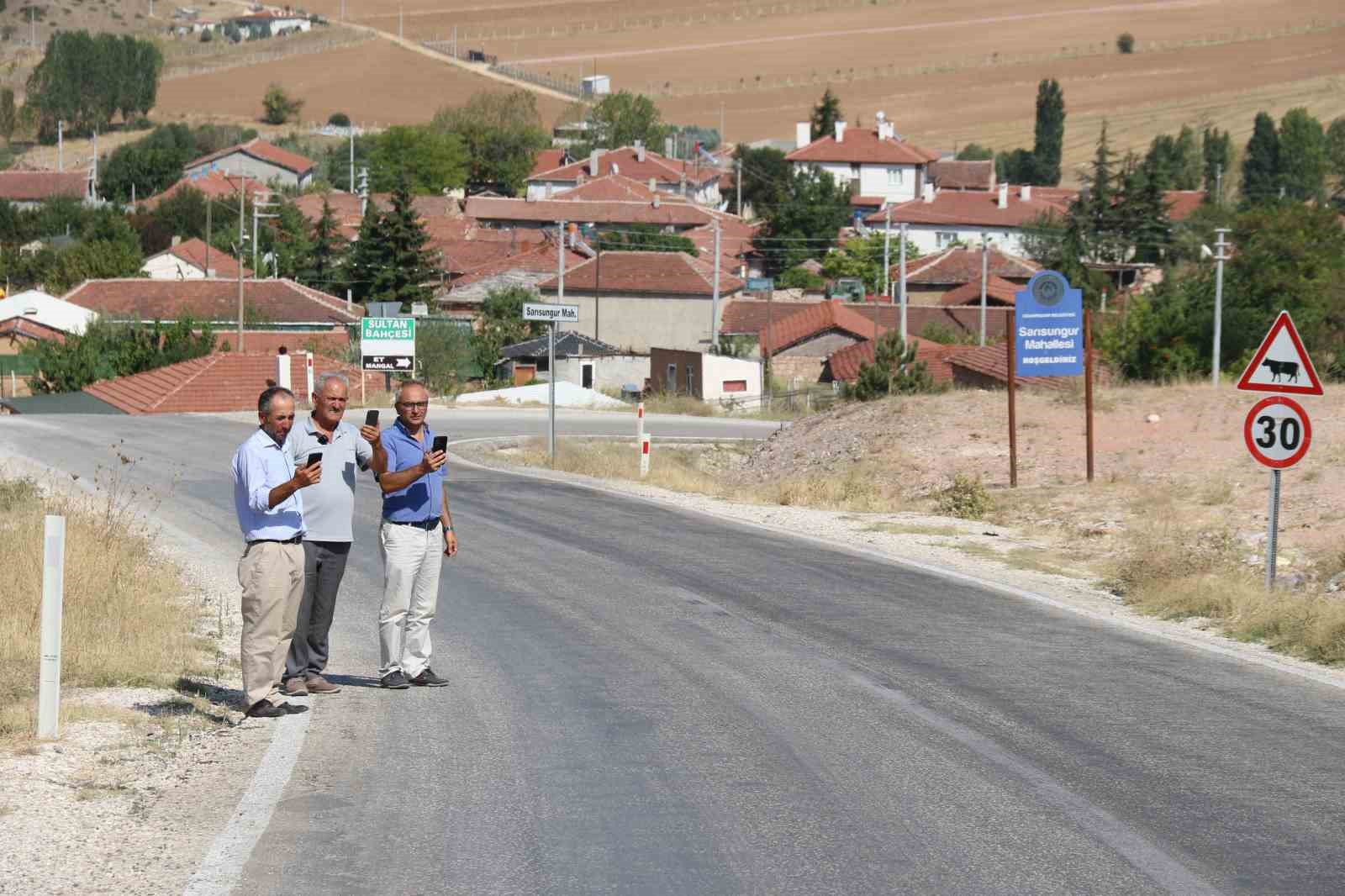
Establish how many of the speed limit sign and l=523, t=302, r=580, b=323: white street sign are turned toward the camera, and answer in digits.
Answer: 2

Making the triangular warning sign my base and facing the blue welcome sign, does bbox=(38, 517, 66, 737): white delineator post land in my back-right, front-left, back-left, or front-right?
back-left

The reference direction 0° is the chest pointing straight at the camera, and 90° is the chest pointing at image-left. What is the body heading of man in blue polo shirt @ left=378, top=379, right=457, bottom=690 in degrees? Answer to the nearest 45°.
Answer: approximately 315°

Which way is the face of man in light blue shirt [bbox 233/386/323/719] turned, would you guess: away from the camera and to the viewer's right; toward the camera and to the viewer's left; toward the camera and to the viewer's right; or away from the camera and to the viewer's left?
toward the camera and to the viewer's right

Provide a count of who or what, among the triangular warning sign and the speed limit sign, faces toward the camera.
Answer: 2

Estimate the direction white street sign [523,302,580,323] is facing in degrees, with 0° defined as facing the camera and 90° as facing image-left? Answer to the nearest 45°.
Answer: approximately 0°

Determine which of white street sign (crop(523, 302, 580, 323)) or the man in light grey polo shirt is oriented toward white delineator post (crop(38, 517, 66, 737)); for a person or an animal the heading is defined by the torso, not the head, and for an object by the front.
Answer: the white street sign

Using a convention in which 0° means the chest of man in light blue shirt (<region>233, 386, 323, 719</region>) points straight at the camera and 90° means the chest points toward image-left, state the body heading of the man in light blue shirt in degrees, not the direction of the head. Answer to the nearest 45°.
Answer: approximately 315°

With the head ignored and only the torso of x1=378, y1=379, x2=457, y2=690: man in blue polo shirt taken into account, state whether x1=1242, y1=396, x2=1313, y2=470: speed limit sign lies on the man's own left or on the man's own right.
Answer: on the man's own left
